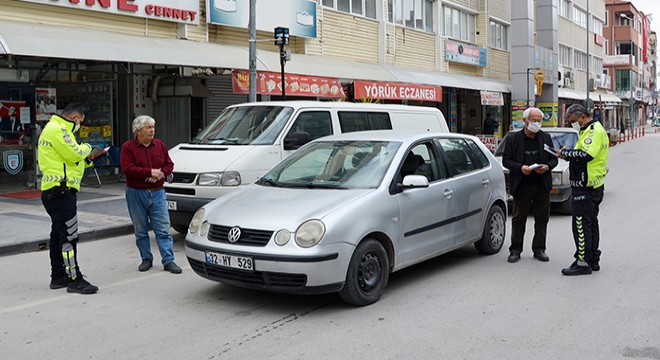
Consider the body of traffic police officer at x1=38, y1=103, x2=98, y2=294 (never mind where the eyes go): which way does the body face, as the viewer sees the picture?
to the viewer's right

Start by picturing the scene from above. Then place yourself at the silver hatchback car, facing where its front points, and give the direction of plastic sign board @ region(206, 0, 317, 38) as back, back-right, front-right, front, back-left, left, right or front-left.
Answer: back-right

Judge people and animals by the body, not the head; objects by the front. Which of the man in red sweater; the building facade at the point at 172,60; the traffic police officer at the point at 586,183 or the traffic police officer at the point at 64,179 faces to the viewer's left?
the traffic police officer at the point at 586,183

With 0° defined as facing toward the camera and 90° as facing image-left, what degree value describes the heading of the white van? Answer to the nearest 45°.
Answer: approximately 45°

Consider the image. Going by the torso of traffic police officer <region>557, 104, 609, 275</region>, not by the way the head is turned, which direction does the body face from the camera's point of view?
to the viewer's left

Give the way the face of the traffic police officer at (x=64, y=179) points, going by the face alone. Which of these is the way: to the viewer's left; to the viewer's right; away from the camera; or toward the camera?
to the viewer's right

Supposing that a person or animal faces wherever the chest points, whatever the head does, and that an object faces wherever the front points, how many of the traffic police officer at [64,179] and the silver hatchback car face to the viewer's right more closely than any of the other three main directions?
1

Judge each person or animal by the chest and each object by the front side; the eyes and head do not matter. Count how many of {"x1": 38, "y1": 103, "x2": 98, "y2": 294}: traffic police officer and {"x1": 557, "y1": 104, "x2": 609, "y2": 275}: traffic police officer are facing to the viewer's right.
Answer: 1

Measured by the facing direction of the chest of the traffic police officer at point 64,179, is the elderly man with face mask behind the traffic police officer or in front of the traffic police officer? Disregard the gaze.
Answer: in front

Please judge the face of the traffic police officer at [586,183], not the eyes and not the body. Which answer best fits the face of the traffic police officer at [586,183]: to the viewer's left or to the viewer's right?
to the viewer's left

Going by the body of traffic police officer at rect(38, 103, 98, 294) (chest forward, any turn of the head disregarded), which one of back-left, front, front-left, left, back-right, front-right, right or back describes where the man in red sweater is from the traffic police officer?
front-left
